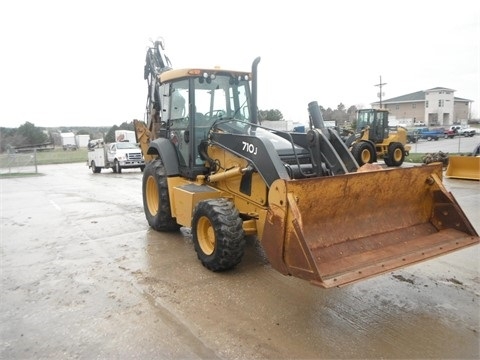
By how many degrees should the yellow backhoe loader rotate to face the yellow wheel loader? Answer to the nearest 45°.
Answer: approximately 135° to its left

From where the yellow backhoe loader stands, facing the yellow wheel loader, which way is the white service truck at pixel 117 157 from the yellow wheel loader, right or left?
left

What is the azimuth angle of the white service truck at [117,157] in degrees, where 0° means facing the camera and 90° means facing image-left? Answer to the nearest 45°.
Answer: approximately 315°

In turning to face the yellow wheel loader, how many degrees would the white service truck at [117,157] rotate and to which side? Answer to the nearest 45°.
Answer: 0° — it already faces it

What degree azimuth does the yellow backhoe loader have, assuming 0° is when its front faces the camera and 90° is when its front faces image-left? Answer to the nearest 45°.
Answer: approximately 315°

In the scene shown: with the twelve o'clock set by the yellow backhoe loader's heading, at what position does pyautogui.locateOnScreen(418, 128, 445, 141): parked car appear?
The parked car is roughly at 8 o'clock from the yellow backhoe loader.

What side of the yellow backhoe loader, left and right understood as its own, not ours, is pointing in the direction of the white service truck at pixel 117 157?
back
